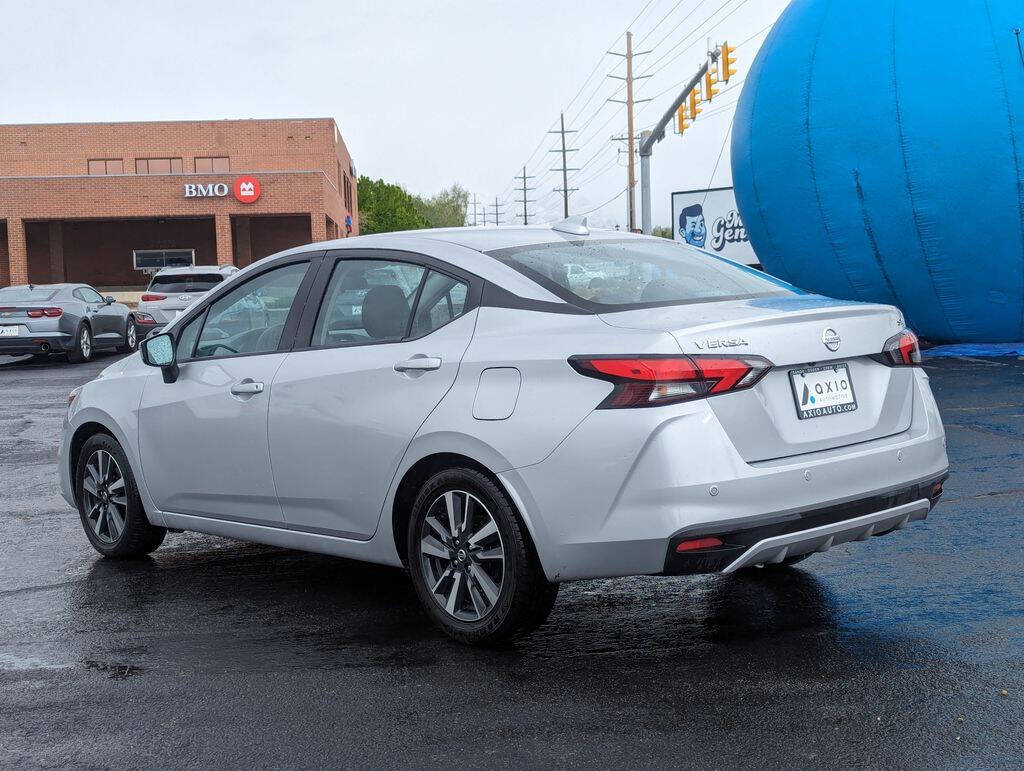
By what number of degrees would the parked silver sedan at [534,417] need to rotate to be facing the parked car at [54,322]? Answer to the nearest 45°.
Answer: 0° — it already faces it

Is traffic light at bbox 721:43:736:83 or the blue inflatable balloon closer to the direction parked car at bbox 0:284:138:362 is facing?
the traffic light

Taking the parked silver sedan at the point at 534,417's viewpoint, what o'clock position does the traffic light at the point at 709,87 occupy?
The traffic light is roughly at 2 o'clock from the parked silver sedan.

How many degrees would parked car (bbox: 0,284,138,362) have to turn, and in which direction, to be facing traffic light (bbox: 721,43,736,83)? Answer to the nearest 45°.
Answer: approximately 45° to its right

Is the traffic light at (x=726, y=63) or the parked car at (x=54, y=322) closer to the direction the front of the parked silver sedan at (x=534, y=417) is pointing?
the parked car

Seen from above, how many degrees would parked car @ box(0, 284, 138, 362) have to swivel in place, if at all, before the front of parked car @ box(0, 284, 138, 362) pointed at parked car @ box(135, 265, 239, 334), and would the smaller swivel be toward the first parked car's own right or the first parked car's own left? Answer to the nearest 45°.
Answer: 0° — it already faces it

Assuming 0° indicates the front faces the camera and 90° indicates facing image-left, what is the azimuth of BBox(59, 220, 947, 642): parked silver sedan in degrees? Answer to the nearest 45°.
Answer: approximately 135°

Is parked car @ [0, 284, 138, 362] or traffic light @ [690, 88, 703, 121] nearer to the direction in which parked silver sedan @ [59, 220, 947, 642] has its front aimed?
the parked car

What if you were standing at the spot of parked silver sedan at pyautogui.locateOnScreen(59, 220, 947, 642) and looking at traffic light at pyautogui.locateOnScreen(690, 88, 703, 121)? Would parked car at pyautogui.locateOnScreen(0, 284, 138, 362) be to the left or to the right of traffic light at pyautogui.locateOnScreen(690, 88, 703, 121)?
left

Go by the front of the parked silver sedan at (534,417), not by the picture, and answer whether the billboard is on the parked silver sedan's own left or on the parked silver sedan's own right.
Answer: on the parked silver sedan's own right
